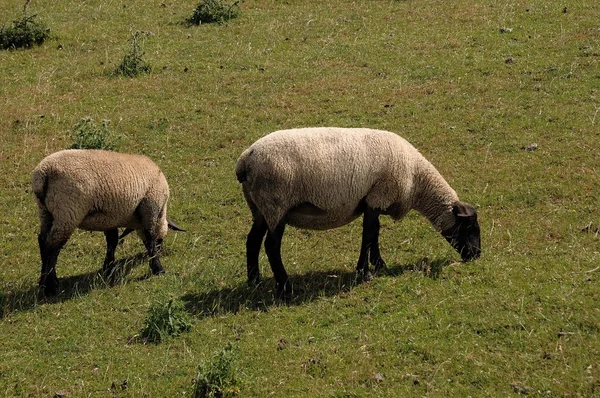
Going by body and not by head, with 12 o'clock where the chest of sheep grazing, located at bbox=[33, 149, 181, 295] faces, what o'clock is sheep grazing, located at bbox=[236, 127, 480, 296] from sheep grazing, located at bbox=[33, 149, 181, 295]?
sheep grazing, located at bbox=[236, 127, 480, 296] is roughly at 2 o'clock from sheep grazing, located at bbox=[33, 149, 181, 295].

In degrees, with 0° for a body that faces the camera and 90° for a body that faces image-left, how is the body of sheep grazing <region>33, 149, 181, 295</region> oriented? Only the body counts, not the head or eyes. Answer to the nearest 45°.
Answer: approximately 225°

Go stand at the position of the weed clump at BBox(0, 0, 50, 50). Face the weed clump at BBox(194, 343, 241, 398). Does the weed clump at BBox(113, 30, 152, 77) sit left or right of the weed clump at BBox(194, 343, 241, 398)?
left

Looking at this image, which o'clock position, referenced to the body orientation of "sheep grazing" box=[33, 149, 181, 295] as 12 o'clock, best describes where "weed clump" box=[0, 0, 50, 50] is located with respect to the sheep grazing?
The weed clump is roughly at 10 o'clock from the sheep grazing.

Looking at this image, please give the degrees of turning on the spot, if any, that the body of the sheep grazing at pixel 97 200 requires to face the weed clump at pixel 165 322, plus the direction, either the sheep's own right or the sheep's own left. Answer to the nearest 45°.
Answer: approximately 135° to the sheep's own right

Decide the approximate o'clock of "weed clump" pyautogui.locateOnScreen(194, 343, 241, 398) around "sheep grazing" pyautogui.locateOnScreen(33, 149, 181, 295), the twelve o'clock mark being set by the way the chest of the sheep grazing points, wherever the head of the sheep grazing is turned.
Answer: The weed clump is roughly at 4 o'clock from the sheep grazing.

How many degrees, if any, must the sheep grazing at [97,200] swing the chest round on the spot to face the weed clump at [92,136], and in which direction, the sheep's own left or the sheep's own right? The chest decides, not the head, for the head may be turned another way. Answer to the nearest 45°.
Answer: approximately 45° to the sheep's own left
